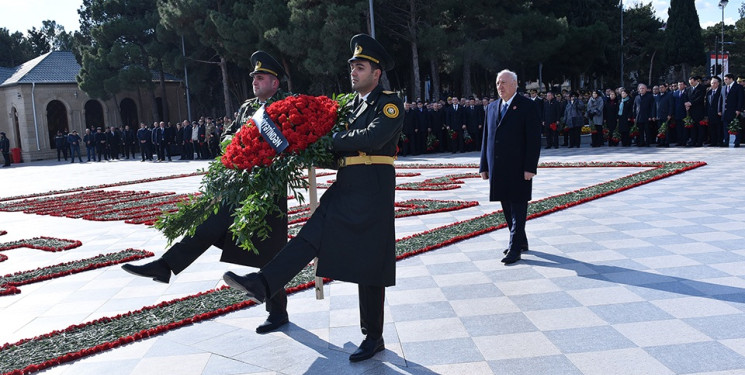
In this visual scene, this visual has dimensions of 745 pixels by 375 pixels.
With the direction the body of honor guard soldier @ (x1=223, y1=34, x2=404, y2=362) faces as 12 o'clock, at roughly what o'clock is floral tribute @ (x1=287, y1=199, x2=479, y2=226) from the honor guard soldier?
The floral tribute is roughly at 5 o'clock from the honor guard soldier.

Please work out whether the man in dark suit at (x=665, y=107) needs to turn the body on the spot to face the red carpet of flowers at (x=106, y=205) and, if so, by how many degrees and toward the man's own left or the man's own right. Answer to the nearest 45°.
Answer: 0° — they already face it

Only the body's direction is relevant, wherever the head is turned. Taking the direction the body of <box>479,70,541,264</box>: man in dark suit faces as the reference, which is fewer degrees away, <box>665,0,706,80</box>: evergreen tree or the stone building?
the stone building

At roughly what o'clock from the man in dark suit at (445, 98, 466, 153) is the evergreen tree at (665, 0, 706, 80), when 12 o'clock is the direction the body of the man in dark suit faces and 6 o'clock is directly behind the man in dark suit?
The evergreen tree is roughly at 7 o'clock from the man in dark suit.

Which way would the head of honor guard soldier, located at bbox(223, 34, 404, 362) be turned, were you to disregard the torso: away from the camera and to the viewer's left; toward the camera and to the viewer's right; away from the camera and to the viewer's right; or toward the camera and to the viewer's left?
toward the camera and to the viewer's left

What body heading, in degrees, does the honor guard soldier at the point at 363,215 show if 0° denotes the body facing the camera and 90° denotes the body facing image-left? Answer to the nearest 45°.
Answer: approximately 45°

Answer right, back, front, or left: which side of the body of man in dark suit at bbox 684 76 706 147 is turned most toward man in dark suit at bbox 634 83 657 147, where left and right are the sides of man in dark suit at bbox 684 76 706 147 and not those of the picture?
right

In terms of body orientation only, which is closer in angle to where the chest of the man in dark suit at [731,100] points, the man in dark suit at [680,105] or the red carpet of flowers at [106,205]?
the red carpet of flowers

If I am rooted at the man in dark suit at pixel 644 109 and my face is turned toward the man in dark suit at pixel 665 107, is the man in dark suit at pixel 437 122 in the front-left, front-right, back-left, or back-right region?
back-right

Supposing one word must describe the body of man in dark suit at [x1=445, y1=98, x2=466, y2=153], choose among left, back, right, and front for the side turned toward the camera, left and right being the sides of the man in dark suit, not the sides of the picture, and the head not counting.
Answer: front

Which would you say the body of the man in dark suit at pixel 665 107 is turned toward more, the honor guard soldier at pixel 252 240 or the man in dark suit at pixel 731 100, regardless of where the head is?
the honor guard soldier

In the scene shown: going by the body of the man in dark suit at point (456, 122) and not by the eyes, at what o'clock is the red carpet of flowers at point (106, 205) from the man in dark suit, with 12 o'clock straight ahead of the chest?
The red carpet of flowers is roughly at 1 o'clock from the man in dark suit.

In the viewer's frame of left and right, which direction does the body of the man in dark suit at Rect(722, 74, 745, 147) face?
facing the viewer and to the left of the viewer

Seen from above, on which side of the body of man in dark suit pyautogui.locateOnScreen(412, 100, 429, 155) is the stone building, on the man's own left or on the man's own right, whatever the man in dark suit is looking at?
on the man's own right

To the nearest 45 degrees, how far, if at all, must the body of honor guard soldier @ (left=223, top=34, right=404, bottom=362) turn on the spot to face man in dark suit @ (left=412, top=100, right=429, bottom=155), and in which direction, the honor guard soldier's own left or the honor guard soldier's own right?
approximately 135° to the honor guard soldier's own right

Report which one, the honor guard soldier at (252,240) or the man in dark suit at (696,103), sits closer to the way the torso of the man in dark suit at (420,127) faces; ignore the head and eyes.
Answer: the honor guard soldier

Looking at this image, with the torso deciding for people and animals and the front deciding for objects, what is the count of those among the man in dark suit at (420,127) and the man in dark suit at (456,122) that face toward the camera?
2

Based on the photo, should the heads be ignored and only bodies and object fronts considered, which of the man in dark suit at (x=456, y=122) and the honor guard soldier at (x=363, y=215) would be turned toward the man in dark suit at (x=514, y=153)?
the man in dark suit at (x=456, y=122)
